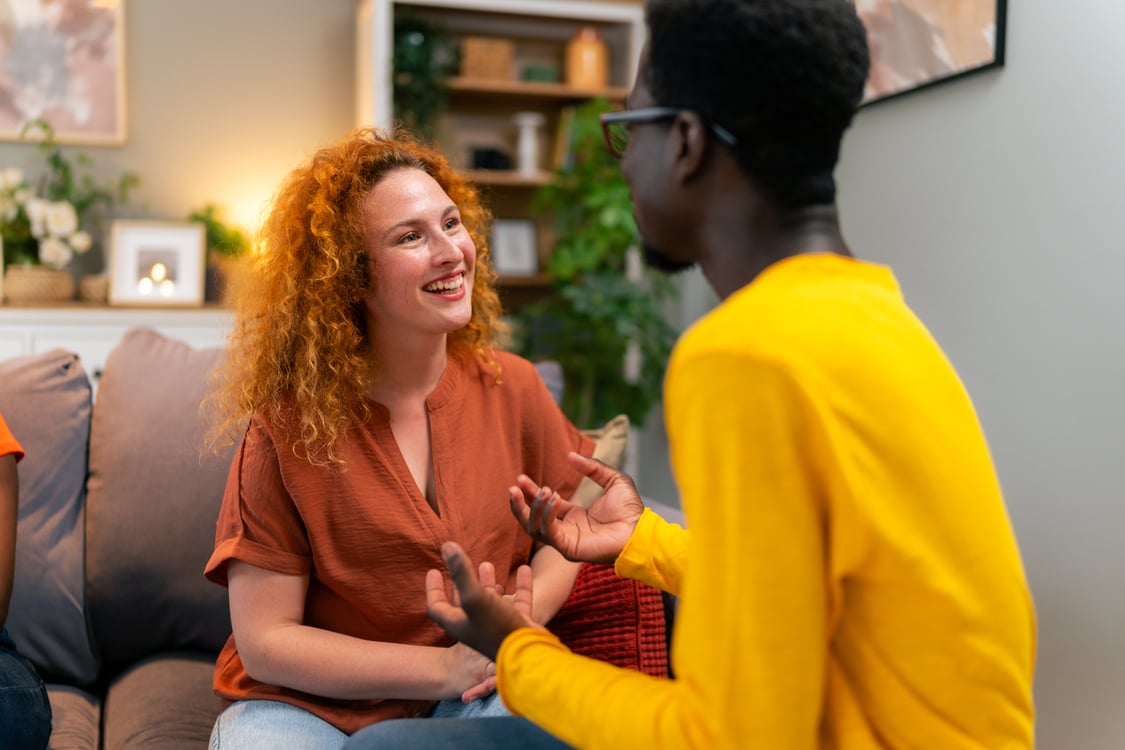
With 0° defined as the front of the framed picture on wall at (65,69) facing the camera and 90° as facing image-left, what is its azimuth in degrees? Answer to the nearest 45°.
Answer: approximately 0°

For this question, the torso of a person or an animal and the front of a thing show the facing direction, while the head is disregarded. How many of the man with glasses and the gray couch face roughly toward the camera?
1

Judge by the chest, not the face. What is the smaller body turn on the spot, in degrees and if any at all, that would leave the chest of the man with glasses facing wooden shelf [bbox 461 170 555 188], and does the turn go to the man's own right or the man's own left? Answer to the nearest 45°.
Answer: approximately 45° to the man's own right

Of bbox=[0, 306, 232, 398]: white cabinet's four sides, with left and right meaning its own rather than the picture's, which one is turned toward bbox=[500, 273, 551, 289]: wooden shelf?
left

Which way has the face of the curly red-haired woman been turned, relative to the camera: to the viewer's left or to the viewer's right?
to the viewer's right

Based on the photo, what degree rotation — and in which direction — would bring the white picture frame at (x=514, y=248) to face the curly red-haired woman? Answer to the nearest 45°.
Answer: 0° — it already faces them

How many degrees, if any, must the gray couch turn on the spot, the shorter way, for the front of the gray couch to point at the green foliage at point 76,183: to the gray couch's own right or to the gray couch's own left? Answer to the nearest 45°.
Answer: approximately 180°

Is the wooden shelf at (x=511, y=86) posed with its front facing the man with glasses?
yes

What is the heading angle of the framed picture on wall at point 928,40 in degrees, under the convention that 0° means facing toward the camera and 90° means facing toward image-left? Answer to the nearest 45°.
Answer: approximately 45°

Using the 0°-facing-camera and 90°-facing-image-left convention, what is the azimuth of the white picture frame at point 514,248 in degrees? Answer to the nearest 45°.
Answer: approximately 0°

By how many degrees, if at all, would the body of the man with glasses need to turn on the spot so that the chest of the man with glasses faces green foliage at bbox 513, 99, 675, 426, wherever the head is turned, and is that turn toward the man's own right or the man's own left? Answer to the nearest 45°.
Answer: approximately 45° to the man's own right
